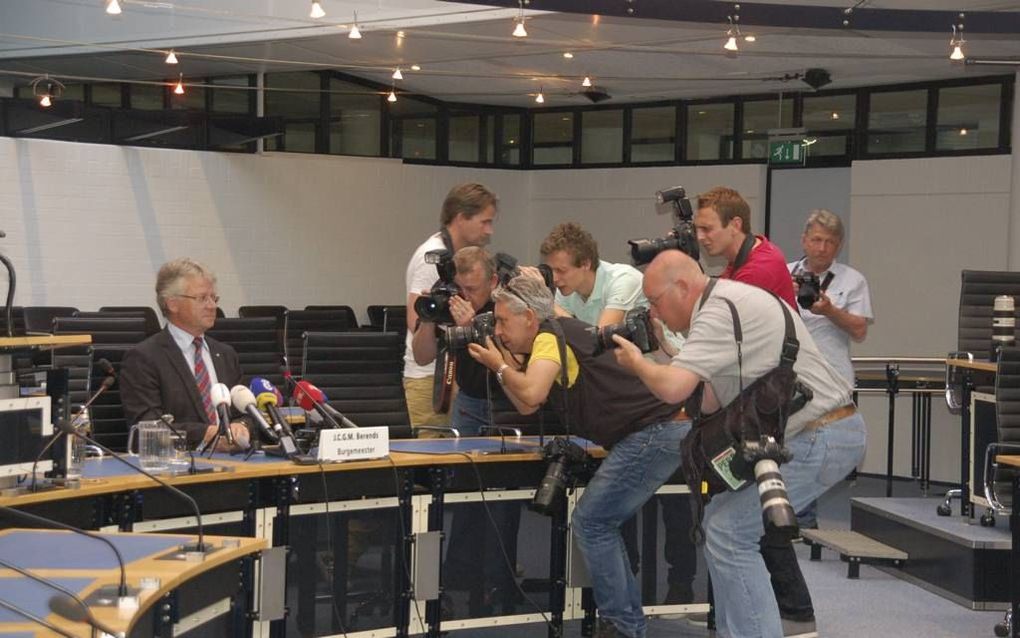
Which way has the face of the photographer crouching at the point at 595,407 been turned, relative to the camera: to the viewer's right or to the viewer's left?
to the viewer's left

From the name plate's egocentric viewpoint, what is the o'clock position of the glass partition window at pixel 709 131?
The glass partition window is roughly at 7 o'clock from the name plate.

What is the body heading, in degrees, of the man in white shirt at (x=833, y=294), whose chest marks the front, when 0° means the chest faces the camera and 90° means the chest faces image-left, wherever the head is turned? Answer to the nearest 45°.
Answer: approximately 45°

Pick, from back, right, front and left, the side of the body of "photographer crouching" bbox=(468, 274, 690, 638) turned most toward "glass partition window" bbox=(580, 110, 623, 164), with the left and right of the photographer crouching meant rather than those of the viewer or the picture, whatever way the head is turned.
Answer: right

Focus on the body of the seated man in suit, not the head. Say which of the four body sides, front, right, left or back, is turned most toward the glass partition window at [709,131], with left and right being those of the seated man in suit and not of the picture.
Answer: left

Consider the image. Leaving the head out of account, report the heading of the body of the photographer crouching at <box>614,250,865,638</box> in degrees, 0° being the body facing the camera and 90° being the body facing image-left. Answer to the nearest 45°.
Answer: approximately 90°

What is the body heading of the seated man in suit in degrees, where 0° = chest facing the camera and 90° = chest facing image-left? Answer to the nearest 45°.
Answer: approximately 315°
